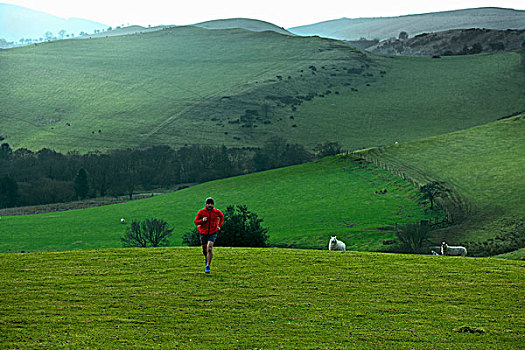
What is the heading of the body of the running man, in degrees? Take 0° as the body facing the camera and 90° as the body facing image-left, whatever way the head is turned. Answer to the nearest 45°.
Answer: approximately 0°

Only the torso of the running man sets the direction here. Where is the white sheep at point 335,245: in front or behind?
behind
